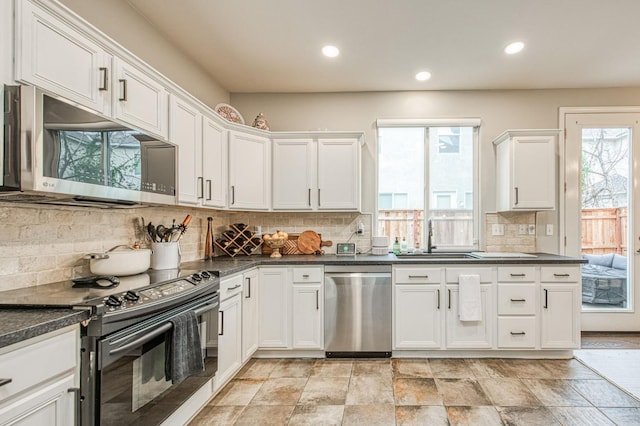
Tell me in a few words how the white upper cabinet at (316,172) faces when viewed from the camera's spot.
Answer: facing the viewer

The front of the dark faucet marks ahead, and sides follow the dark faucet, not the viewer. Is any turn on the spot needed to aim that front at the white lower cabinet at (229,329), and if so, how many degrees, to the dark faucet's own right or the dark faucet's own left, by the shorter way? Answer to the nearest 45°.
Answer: approximately 45° to the dark faucet's own right

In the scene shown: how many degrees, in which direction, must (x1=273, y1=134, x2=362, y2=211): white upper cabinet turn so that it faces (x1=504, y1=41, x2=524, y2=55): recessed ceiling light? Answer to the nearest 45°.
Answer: approximately 90° to its left

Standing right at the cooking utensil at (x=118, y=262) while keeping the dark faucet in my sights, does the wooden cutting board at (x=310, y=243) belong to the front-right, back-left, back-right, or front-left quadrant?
front-left

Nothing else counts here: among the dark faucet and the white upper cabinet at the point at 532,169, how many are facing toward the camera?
2

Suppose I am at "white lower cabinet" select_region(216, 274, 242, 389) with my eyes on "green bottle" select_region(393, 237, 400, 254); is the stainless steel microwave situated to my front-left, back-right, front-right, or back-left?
back-right

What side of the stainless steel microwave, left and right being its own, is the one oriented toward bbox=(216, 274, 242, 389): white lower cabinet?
left

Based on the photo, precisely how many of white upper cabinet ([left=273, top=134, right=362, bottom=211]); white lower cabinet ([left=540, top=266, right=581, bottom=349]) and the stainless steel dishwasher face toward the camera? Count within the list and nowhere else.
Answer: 3

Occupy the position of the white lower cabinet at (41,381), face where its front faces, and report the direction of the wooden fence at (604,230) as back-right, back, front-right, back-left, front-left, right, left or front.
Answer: front-left

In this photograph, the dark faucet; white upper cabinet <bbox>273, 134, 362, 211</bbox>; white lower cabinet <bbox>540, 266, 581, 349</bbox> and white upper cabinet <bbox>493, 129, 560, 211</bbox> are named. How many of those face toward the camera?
4

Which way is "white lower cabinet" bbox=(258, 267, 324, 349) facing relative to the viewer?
toward the camera

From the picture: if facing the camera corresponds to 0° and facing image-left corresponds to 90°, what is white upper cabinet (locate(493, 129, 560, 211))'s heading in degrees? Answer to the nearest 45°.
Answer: approximately 0°

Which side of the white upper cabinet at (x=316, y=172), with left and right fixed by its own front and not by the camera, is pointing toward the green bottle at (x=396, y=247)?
left

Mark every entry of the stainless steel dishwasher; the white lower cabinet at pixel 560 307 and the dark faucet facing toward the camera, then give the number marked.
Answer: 3

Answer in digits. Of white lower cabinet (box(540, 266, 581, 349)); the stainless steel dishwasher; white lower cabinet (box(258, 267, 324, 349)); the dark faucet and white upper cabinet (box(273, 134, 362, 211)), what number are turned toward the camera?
5

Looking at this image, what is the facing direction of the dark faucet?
toward the camera

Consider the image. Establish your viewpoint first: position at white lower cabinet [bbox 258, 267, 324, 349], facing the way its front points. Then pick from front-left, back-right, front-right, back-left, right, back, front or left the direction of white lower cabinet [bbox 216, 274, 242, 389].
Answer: front-right

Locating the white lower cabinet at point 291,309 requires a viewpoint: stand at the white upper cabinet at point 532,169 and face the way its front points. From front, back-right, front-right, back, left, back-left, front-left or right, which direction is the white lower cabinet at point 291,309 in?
front-right

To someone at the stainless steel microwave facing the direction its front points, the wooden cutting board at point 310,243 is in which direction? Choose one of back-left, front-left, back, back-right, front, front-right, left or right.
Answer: left

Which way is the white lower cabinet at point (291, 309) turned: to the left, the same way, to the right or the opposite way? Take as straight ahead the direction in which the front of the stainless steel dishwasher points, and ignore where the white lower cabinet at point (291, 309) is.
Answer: the same way

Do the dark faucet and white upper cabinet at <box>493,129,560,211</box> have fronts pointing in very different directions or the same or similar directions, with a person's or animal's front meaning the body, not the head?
same or similar directions
